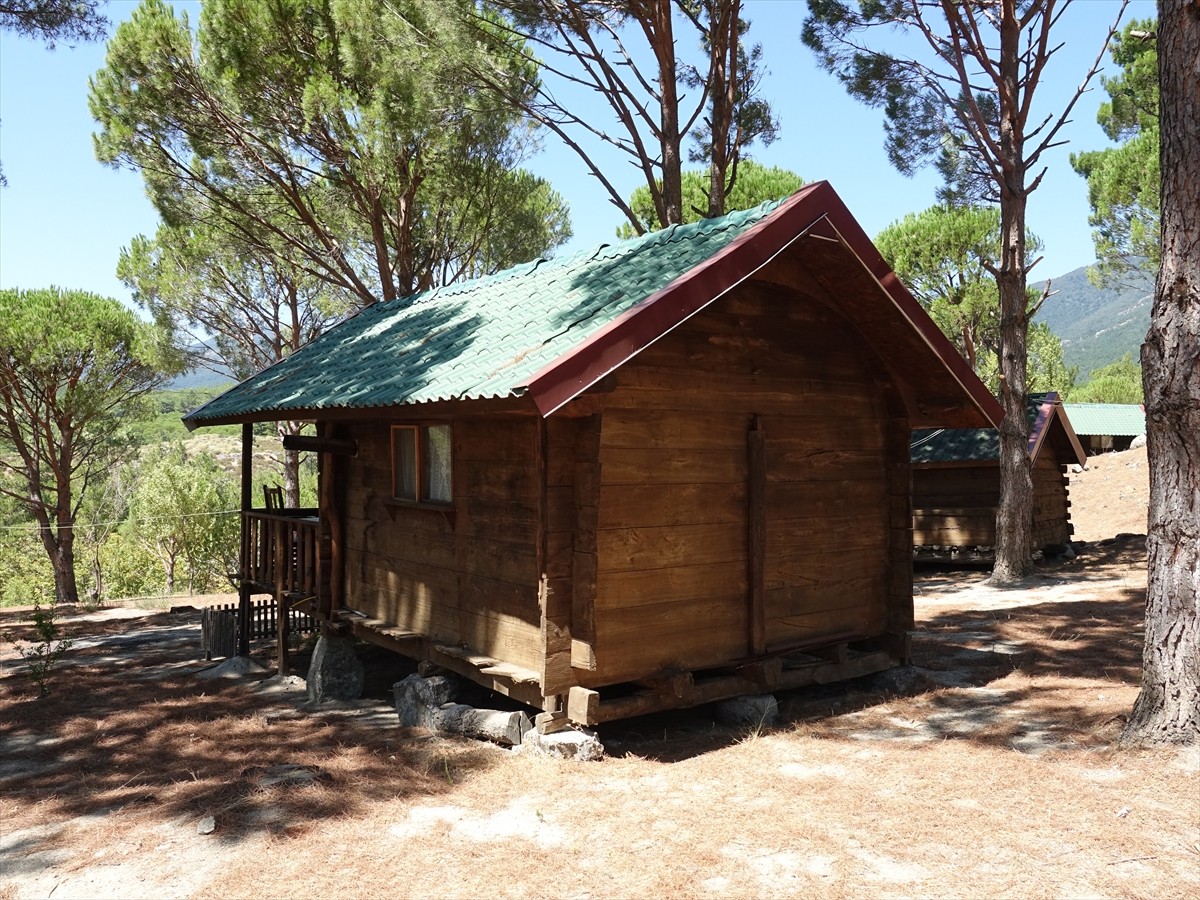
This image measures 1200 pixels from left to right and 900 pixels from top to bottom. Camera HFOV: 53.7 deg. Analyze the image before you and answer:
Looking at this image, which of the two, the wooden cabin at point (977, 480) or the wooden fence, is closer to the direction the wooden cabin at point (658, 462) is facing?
the wooden fence

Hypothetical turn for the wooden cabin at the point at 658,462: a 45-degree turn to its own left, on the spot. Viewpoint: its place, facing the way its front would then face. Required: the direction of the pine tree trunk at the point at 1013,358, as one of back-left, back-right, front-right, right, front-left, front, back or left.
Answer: back-right

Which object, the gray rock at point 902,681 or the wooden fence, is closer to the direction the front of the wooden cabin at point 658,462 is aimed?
the wooden fence

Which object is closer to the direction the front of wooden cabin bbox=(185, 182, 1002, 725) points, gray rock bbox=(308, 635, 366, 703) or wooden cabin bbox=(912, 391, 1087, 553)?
the gray rock

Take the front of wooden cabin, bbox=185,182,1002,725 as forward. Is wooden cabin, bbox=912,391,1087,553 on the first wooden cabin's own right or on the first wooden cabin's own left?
on the first wooden cabin's own right

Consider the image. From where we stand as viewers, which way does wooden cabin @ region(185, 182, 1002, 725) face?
facing away from the viewer and to the left of the viewer

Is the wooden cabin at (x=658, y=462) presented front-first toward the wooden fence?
yes

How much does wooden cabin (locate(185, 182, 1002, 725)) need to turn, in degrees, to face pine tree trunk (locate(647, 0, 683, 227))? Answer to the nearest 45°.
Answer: approximately 45° to its right
